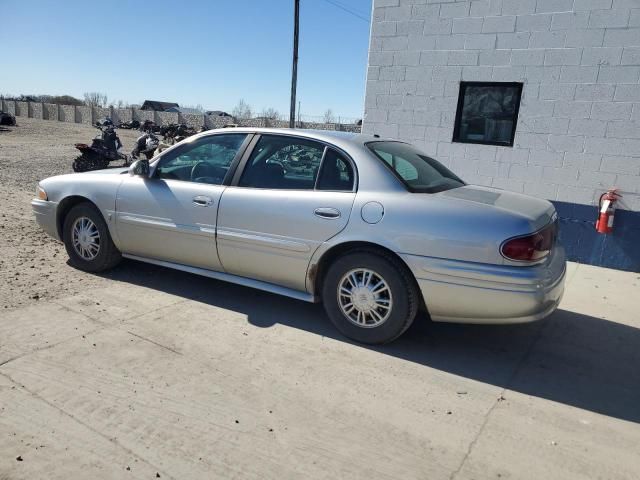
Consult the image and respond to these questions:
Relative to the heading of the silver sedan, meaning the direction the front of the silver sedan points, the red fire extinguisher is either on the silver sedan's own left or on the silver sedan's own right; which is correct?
on the silver sedan's own right

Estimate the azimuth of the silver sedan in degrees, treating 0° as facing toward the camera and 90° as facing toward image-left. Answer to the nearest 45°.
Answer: approximately 135°

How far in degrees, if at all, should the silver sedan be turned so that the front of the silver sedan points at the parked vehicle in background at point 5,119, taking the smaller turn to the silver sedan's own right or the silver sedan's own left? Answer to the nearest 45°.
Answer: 0° — it already faces it

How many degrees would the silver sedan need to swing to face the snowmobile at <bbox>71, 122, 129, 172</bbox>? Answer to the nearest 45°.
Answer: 0° — it already faces it

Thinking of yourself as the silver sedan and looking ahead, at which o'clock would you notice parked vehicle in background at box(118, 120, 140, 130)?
The parked vehicle in background is roughly at 1 o'clock from the silver sedan.

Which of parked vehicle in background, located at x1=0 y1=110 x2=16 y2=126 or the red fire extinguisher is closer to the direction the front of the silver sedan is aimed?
the parked vehicle in background
